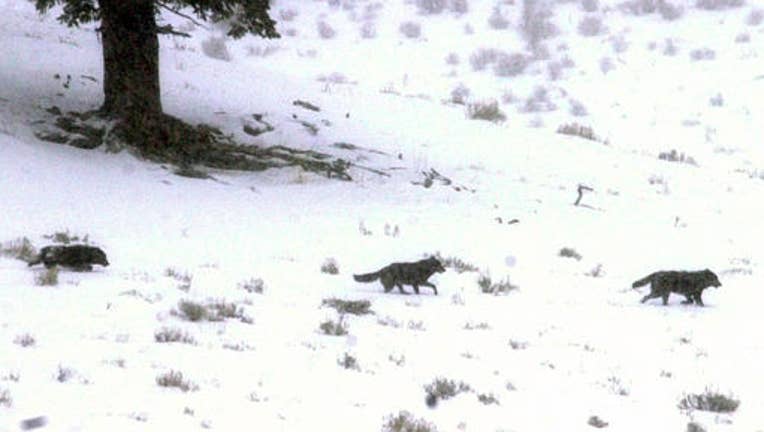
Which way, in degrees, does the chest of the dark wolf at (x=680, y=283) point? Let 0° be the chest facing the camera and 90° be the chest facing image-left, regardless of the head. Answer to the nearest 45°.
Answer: approximately 270°

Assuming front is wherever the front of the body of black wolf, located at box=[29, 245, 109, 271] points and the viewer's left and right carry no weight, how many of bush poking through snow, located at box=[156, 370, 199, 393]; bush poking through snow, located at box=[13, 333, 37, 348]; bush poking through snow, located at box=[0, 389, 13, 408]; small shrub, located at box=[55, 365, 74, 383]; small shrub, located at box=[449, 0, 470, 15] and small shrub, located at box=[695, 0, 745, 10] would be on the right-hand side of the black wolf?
4

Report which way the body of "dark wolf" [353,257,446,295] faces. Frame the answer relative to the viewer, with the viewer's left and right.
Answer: facing to the right of the viewer

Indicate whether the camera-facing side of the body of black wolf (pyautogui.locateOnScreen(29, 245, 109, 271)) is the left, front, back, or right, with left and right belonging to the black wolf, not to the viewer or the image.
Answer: right

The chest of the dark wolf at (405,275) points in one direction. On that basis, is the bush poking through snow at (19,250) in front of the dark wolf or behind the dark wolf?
behind

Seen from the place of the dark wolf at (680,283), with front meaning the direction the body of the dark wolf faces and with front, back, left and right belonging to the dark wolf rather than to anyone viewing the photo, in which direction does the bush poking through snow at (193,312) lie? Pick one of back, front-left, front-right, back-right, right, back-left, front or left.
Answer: back-right

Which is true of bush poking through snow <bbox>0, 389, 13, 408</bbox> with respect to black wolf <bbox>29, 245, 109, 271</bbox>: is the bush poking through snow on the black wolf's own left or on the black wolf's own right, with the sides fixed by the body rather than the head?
on the black wolf's own right

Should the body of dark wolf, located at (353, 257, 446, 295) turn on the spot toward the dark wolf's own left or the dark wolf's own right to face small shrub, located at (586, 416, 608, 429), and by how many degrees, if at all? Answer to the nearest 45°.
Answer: approximately 90° to the dark wolf's own right

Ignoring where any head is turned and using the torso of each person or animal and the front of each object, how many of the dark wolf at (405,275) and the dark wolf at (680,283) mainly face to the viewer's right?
2

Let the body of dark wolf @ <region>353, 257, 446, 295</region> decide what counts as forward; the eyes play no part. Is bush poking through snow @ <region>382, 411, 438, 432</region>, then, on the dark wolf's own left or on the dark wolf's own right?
on the dark wolf's own right
